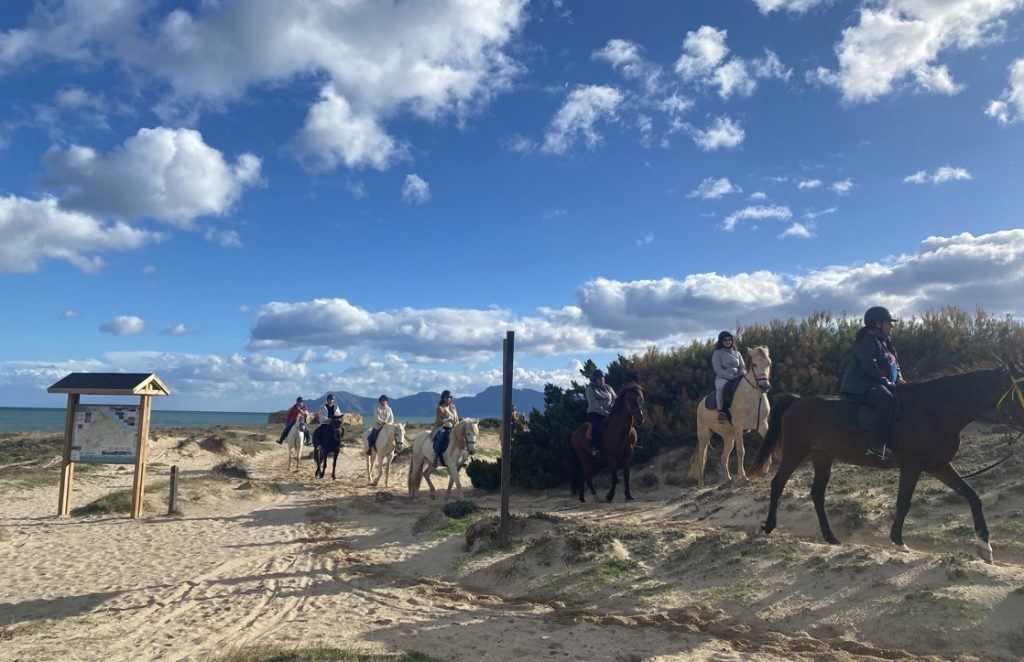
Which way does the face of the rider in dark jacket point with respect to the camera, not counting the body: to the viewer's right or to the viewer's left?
to the viewer's right

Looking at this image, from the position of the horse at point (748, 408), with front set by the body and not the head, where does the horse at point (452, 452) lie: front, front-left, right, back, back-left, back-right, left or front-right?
back-right

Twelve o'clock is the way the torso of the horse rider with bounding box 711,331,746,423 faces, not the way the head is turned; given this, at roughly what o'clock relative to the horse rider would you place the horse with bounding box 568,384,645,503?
The horse is roughly at 4 o'clock from the horse rider.

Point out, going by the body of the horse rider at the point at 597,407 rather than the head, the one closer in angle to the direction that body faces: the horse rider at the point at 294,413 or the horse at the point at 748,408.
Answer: the horse

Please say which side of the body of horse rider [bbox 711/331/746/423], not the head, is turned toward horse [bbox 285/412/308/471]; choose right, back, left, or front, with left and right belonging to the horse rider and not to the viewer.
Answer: back

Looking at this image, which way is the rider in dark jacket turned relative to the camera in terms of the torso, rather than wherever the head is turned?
to the viewer's right
